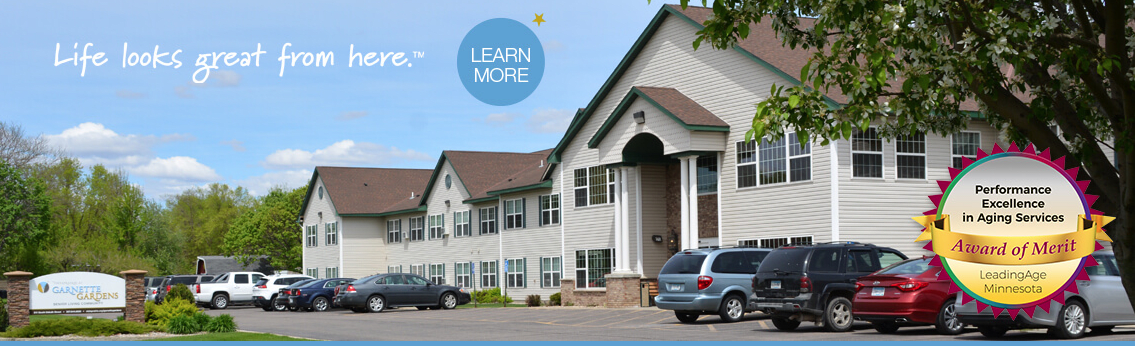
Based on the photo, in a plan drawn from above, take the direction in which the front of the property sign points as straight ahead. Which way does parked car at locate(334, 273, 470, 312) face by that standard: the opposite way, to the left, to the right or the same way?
to the left

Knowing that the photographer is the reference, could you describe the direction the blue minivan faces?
facing away from the viewer and to the right of the viewer
